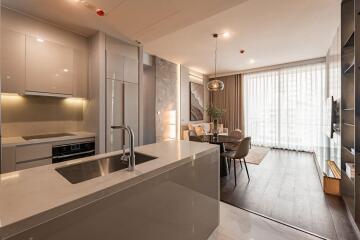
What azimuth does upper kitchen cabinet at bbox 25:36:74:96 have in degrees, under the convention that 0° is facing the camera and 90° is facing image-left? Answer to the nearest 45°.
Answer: approximately 315°

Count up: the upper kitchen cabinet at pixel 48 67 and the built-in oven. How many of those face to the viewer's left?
0

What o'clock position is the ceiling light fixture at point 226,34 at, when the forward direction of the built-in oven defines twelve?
The ceiling light fixture is roughly at 11 o'clock from the built-in oven.

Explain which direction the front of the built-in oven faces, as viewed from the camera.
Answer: facing the viewer and to the right of the viewer

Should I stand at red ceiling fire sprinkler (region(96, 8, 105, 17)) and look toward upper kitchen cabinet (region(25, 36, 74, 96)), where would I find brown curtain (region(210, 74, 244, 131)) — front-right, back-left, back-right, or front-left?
back-right

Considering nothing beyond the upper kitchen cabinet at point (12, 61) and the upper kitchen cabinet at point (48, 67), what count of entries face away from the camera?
0

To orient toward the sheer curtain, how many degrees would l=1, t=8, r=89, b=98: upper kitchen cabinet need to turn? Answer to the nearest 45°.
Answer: approximately 45° to its left

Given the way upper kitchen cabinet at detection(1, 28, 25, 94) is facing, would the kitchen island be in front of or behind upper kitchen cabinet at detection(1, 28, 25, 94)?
in front

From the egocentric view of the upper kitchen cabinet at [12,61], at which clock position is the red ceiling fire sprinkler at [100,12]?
The red ceiling fire sprinkler is roughly at 12 o'clock from the upper kitchen cabinet.
